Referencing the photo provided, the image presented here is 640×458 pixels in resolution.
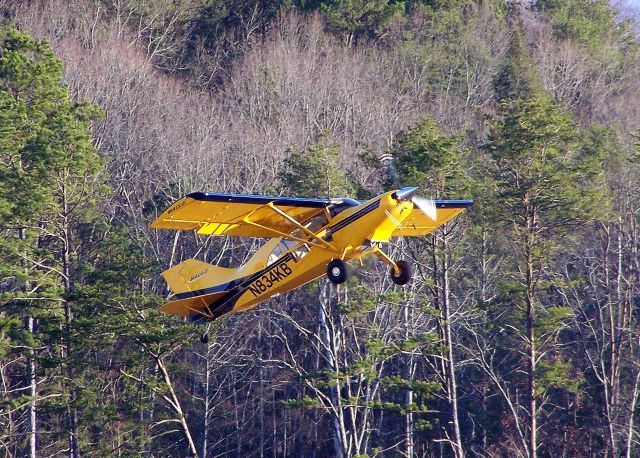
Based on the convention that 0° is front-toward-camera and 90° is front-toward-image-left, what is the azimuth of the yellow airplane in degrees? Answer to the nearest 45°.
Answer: approximately 315°
